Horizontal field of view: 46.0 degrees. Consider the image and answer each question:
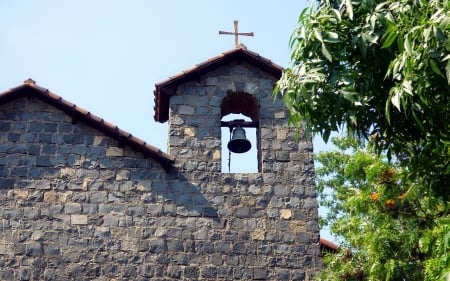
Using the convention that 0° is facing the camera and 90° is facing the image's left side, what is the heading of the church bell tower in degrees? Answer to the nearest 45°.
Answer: approximately 0°

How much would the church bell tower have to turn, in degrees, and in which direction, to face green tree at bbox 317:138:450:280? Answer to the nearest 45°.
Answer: approximately 45° to its left

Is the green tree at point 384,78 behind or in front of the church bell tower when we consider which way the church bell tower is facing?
in front
